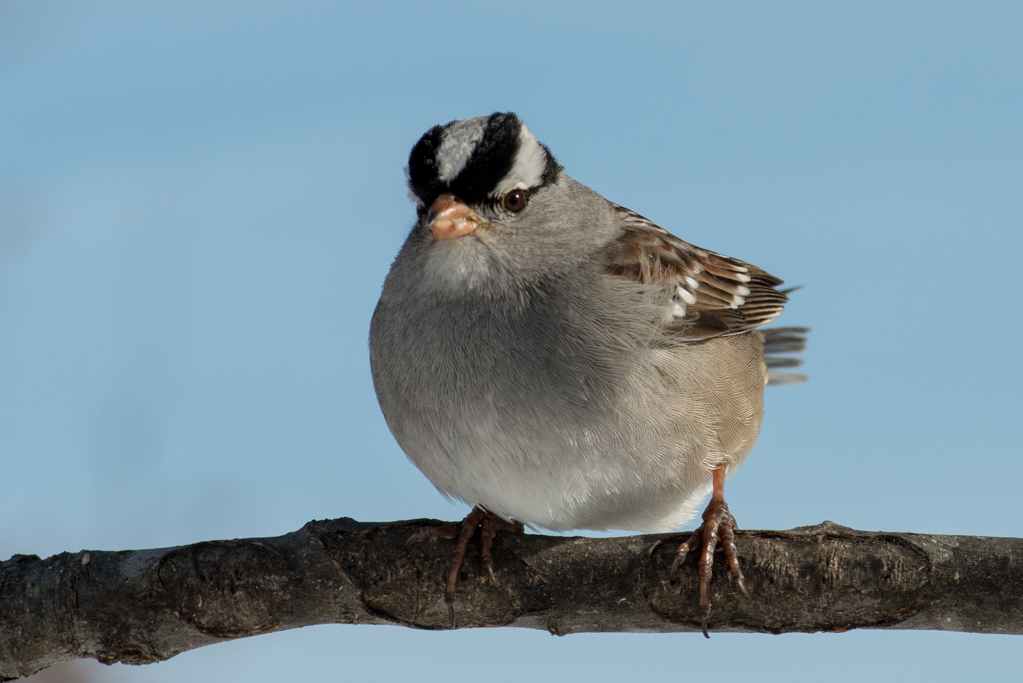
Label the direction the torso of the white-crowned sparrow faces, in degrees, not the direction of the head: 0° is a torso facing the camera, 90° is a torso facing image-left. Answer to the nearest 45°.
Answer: approximately 45°
